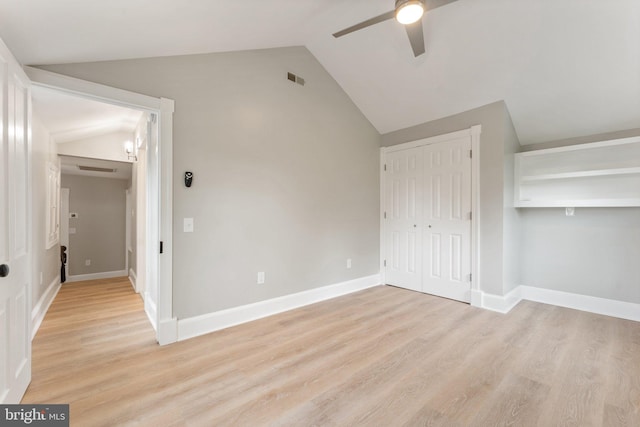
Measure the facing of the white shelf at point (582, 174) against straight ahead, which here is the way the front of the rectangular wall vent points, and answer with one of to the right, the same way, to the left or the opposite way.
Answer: to the right

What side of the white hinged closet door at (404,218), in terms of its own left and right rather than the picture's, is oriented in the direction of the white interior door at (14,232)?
front

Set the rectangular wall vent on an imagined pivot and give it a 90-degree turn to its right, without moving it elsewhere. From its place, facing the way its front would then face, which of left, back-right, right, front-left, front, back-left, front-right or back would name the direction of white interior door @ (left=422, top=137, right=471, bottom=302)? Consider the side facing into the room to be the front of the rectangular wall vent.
back-left

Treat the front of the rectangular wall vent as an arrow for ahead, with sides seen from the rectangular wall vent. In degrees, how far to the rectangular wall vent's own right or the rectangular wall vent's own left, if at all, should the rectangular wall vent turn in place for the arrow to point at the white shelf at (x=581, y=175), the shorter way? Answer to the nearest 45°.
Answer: approximately 45° to the rectangular wall vent's own left

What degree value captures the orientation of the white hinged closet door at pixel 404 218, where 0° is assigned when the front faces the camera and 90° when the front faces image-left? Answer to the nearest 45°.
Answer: approximately 45°

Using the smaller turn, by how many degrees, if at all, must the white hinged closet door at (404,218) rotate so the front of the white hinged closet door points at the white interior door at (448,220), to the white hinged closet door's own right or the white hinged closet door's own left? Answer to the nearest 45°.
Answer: approximately 90° to the white hinged closet door's own left

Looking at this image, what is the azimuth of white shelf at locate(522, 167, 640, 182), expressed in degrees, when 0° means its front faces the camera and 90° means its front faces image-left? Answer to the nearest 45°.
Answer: approximately 0°

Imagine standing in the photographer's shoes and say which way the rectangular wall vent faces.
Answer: facing the viewer and to the right of the viewer

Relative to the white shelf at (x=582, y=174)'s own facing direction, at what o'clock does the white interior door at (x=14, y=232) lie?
The white interior door is roughly at 1 o'clock from the white shelf.

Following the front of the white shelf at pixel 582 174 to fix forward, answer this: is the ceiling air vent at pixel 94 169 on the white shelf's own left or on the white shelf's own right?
on the white shelf's own right

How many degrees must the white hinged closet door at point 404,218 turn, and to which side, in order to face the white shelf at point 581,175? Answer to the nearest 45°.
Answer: approximately 135° to its left
